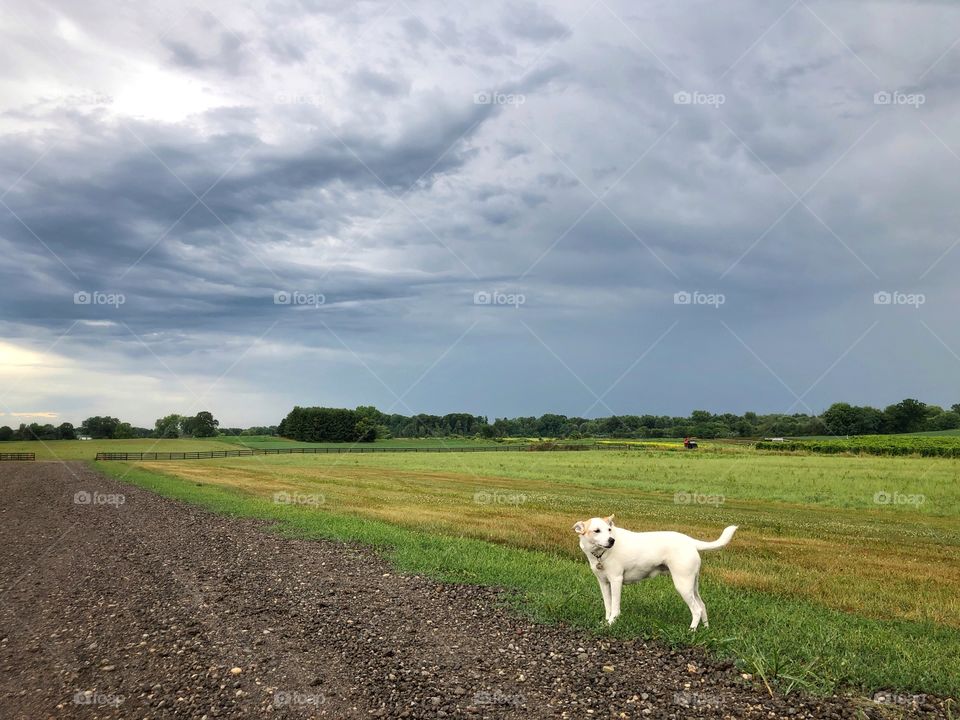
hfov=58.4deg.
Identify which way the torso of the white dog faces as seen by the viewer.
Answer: to the viewer's left
